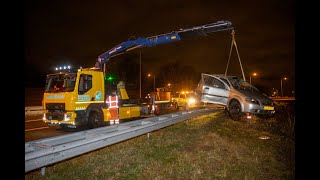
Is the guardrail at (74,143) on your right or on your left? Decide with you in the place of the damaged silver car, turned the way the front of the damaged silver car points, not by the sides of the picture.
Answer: on your right

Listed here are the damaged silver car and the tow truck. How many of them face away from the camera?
0

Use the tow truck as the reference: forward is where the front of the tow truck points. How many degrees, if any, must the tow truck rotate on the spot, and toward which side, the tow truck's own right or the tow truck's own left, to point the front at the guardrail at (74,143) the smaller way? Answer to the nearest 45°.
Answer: approximately 45° to the tow truck's own left

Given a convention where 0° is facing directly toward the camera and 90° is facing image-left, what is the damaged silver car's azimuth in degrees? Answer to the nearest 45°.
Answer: approximately 315°

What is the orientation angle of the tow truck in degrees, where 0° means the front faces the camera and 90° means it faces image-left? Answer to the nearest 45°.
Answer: approximately 45°
